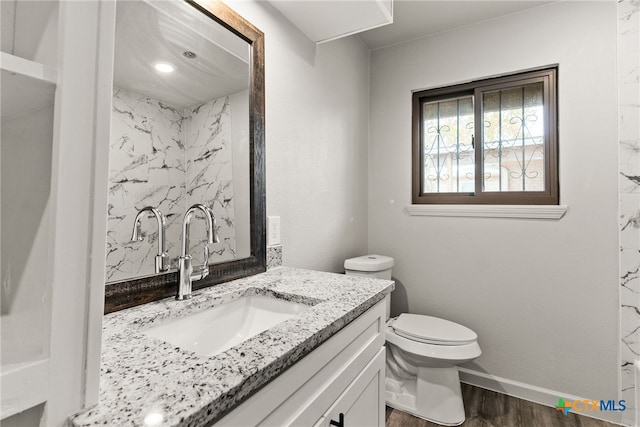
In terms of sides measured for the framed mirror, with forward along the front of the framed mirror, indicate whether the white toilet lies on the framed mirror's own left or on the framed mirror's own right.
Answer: on the framed mirror's own left

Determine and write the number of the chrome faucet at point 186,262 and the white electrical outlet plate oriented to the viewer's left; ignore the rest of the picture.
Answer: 0

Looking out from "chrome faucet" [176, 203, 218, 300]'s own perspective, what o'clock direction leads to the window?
The window is roughly at 10 o'clock from the chrome faucet.

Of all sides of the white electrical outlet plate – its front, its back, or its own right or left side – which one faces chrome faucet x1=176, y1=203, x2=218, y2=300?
right

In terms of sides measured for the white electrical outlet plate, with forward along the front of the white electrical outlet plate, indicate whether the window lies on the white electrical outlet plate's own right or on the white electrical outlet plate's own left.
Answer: on the white electrical outlet plate's own left

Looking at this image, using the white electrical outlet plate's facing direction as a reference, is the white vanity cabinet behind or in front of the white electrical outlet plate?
in front

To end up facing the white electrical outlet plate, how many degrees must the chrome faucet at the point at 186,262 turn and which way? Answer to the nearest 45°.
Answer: approximately 90° to its left

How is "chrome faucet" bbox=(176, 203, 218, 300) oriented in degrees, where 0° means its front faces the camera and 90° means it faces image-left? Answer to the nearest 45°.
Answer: approximately 315°

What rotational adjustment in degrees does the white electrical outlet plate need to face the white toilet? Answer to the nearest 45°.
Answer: approximately 45° to its left

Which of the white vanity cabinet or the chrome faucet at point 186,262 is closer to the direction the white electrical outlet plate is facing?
the white vanity cabinet

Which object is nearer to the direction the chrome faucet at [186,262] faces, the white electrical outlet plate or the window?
the window

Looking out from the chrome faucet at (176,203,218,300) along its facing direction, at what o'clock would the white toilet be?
The white toilet is roughly at 10 o'clock from the chrome faucet.

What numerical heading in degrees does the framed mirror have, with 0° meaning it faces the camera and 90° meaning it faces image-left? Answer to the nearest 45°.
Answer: approximately 315°
